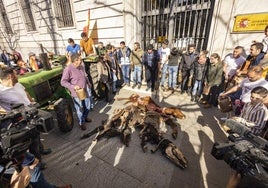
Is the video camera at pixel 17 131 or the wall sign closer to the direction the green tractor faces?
the video camera

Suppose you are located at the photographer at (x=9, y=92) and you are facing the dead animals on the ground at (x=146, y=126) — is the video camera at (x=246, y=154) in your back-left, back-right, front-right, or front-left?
front-right

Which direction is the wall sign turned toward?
toward the camera

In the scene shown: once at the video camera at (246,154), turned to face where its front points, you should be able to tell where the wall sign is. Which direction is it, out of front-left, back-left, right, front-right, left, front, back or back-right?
right

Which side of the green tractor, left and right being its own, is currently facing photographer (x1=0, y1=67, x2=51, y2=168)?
front

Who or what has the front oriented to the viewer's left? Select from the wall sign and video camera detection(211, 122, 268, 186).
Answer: the video camera

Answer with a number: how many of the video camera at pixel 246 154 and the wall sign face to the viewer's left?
1

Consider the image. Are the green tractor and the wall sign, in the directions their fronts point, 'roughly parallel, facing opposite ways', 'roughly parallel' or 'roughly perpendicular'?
roughly parallel

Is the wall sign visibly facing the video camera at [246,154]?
yes

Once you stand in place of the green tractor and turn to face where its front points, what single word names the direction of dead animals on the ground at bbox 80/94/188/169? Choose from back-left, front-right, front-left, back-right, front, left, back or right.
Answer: left

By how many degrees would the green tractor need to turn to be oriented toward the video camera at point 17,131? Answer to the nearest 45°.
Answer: approximately 45° to its left

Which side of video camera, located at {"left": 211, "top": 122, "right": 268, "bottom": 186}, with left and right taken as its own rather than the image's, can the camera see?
left

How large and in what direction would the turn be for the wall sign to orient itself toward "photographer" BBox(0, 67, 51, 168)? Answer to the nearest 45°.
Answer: approximately 45° to its right

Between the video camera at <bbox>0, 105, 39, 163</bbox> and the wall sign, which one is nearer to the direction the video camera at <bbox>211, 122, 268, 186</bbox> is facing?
the video camera

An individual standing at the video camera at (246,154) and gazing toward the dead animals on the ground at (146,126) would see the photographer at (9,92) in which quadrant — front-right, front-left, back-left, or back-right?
front-left

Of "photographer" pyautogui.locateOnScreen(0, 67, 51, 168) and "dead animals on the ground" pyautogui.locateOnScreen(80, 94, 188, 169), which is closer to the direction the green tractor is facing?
the photographer
